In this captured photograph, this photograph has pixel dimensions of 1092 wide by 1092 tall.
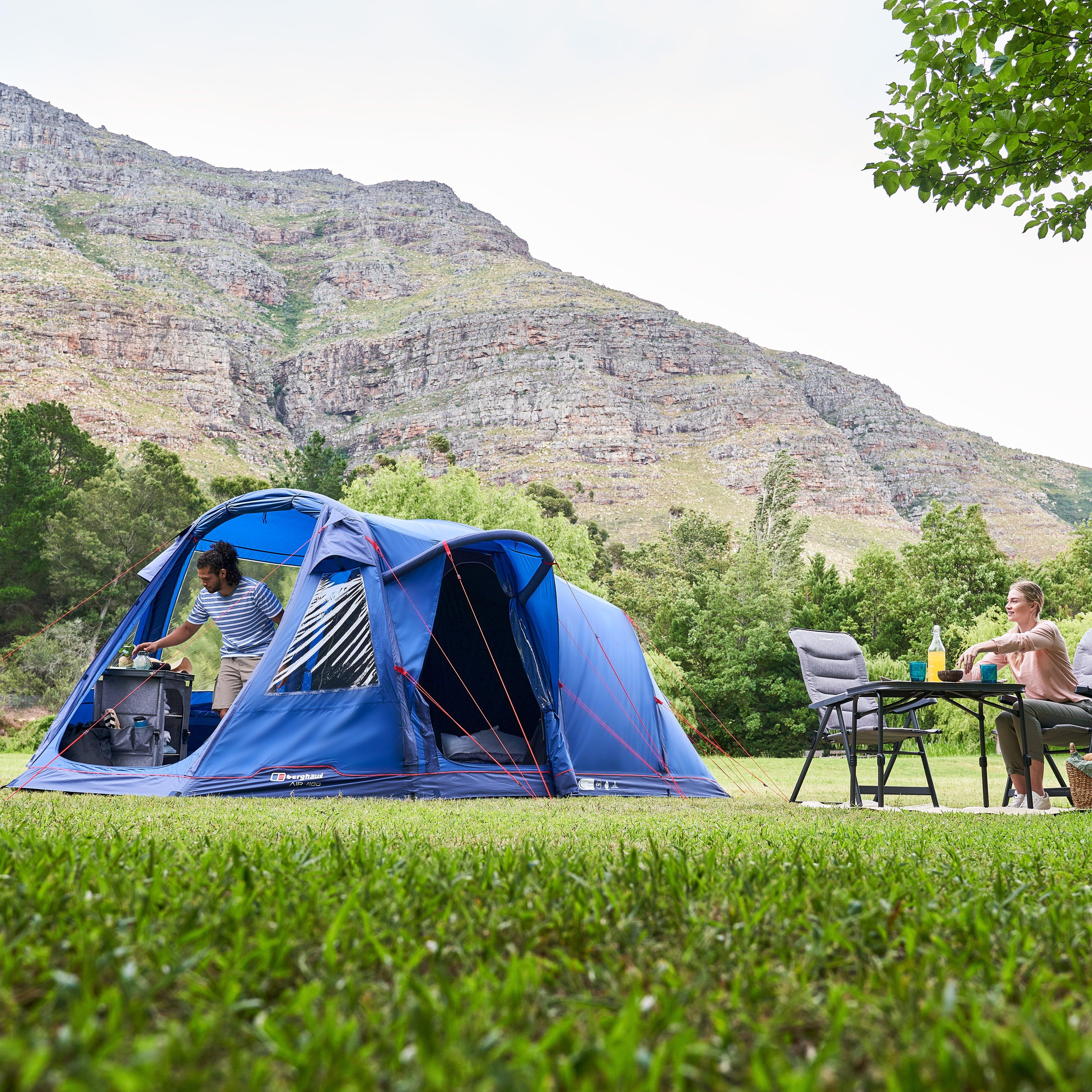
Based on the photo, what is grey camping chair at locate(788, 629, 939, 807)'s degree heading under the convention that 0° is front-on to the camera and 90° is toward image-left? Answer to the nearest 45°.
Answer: approximately 315°

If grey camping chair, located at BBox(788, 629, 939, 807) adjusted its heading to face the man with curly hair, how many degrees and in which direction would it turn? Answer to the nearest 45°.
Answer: approximately 135° to its right

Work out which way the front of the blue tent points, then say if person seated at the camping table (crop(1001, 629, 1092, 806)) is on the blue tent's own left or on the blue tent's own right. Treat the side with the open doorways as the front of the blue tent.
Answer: on the blue tent's own left

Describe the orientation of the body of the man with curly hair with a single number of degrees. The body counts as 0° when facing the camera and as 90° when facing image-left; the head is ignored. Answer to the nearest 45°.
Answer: approximately 45°

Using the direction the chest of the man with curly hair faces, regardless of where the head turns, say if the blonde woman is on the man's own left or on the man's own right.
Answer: on the man's own left

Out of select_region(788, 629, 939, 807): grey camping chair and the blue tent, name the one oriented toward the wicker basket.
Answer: the grey camping chair
